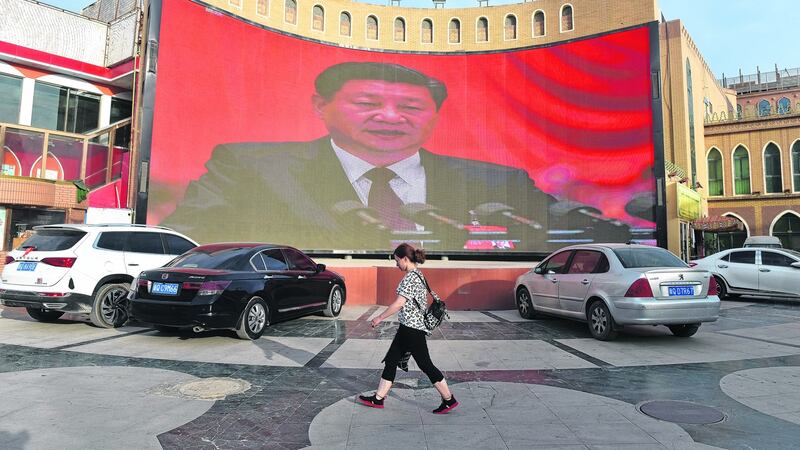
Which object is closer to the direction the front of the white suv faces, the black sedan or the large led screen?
the large led screen

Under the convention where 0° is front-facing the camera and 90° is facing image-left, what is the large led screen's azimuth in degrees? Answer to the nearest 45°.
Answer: approximately 0°

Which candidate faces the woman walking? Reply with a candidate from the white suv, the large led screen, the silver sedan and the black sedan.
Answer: the large led screen

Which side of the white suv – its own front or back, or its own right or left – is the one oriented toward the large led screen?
front

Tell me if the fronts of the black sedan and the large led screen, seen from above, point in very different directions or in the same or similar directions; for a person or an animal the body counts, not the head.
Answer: very different directions

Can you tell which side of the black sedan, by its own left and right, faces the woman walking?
right

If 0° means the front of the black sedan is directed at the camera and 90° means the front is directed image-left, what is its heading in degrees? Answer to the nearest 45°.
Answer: approximately 225°

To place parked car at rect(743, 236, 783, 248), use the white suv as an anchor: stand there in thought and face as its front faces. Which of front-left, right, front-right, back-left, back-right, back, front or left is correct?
front-right
